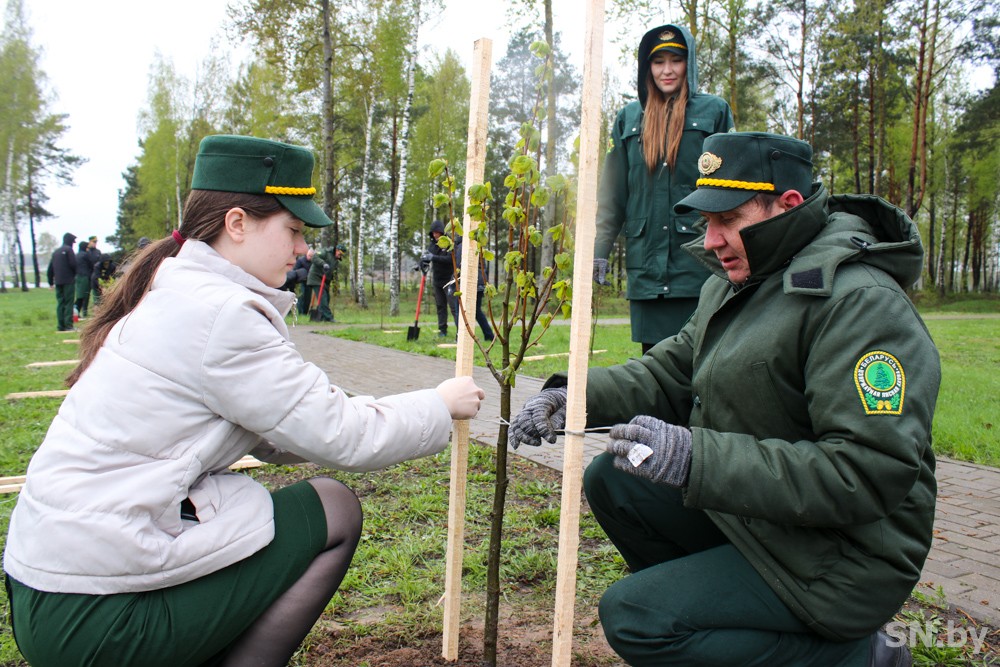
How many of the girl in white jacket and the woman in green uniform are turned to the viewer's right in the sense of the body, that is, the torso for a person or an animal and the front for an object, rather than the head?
1

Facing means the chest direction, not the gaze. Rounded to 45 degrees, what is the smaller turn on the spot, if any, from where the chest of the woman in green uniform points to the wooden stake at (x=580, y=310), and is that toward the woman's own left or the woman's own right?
0° — they already face it

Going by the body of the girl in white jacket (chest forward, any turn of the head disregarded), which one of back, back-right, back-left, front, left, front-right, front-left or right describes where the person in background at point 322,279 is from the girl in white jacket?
left

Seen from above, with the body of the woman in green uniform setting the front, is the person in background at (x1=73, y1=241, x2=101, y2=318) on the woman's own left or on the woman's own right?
on the woman's own right

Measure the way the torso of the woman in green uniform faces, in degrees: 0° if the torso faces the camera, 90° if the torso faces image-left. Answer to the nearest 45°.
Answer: approximately 0°

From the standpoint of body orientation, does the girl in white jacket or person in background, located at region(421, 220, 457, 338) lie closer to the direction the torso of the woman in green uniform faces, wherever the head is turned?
the girl in white jacket

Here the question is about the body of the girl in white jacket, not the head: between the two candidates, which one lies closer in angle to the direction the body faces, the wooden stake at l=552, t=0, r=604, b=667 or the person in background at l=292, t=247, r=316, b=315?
the wooden stake

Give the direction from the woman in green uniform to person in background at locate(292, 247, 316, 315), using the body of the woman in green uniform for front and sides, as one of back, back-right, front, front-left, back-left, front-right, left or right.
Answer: back-right

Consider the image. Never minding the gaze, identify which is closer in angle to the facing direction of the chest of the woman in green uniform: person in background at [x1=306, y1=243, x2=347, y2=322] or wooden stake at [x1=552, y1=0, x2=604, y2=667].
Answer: the wooden stake

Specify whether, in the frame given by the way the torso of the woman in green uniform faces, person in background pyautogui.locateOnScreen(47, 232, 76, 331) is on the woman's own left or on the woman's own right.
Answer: on the woman's own right

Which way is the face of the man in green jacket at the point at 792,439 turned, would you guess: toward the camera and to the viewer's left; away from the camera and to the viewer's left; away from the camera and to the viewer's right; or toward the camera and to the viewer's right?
toward the camera and to the viewer's left

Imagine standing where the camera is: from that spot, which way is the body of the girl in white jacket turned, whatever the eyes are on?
to the viewer's right

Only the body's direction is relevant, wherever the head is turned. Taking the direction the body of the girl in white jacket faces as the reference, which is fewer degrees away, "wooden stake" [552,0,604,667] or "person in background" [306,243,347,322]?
the wooden stake

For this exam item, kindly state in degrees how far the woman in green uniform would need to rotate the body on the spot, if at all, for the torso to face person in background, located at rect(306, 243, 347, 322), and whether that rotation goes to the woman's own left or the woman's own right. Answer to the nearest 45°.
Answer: approximately 135° to the woman's own right

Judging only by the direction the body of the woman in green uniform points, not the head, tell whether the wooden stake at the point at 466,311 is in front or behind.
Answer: in front
